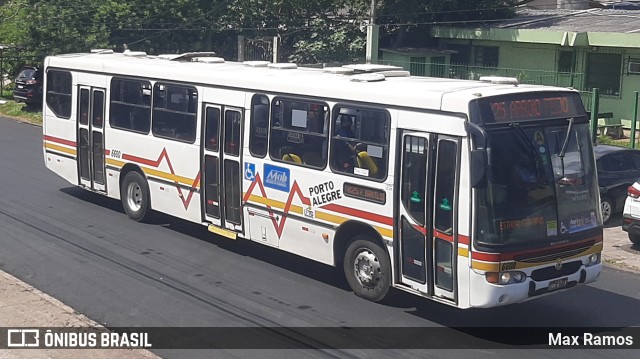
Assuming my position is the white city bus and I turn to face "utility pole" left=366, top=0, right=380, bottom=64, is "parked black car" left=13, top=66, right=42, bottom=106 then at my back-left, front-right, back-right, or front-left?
front-left

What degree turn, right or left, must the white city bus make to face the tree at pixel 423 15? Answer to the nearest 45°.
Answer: approximately 135° to its left

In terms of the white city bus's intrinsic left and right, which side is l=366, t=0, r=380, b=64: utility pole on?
on its left

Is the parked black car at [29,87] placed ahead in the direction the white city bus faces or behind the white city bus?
behind

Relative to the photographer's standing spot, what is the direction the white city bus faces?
facing the viewer and to the right of the viewer

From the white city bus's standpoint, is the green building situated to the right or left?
on its left

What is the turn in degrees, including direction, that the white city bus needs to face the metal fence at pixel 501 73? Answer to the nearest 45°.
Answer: approximately 135° to its left

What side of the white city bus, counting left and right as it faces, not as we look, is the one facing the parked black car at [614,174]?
left
